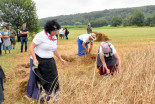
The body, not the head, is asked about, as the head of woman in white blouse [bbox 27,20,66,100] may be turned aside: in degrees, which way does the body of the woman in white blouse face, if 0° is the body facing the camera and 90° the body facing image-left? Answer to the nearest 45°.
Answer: approximately 315°

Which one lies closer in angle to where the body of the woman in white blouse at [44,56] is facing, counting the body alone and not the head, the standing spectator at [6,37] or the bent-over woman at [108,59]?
the bent-over woman

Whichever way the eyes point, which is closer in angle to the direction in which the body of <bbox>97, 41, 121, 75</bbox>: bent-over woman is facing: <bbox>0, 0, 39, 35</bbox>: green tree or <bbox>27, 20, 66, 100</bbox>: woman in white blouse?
the woman in white blouse

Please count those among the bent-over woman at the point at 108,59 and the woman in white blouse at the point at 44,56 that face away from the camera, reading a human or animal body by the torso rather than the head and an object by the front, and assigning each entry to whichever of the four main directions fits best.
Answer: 0

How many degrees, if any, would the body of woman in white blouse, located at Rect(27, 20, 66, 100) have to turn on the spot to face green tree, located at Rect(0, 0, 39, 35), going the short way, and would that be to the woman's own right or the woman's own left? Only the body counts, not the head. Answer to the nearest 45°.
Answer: approximately 135° to the woman's own left

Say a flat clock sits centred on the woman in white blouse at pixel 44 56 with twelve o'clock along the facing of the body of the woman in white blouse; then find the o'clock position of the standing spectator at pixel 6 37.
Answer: The standing spectator is roughly at 7 o'clock from the woman in white blouse.

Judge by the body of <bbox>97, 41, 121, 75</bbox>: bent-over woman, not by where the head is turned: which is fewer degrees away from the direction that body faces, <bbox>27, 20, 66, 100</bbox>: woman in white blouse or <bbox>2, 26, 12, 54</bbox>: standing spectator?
the woman in white blouse

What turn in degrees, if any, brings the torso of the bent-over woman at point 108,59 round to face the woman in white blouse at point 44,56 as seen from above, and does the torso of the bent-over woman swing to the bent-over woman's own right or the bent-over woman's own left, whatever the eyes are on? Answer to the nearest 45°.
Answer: approximately 45° to the bent-over woman's own right
